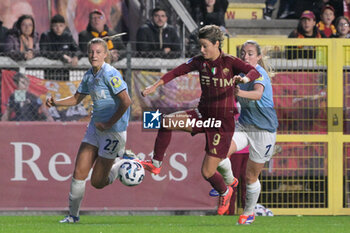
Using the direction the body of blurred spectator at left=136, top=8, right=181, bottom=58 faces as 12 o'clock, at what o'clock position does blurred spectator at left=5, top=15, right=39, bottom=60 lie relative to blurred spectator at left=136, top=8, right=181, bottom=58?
blurred spectator at left=5, top=15, right=39, bottom=60 is roughly at 3 o'clock from blurred spectator at left=136, top=8, right=181, bottom=58.

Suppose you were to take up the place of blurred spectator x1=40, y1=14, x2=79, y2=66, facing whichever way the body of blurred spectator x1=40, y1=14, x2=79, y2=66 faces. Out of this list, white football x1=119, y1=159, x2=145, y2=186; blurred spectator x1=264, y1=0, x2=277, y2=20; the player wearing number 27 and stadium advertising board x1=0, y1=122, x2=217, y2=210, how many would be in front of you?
3

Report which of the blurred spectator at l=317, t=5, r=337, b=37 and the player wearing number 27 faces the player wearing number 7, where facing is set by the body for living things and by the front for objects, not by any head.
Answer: the blurred spectator

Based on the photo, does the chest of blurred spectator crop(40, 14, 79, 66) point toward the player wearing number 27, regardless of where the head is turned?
yes

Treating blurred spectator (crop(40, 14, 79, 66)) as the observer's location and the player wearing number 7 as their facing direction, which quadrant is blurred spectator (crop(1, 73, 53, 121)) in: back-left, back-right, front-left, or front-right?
front-right

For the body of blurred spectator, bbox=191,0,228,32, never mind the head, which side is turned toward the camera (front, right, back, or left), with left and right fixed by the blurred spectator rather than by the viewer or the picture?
front

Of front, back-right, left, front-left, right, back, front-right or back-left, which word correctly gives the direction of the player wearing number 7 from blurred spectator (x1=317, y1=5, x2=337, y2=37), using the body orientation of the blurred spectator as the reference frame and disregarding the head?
front

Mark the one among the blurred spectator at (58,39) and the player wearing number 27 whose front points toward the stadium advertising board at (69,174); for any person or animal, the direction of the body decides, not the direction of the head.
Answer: the blurred spectator

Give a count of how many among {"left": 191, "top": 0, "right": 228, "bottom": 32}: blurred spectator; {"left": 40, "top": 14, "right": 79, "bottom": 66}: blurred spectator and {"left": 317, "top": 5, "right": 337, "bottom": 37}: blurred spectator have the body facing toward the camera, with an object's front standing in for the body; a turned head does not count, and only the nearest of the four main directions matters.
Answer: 3

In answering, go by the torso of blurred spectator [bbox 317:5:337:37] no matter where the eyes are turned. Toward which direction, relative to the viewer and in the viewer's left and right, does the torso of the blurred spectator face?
facing the viewer

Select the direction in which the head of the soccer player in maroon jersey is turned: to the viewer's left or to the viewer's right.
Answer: to the viewer's left
